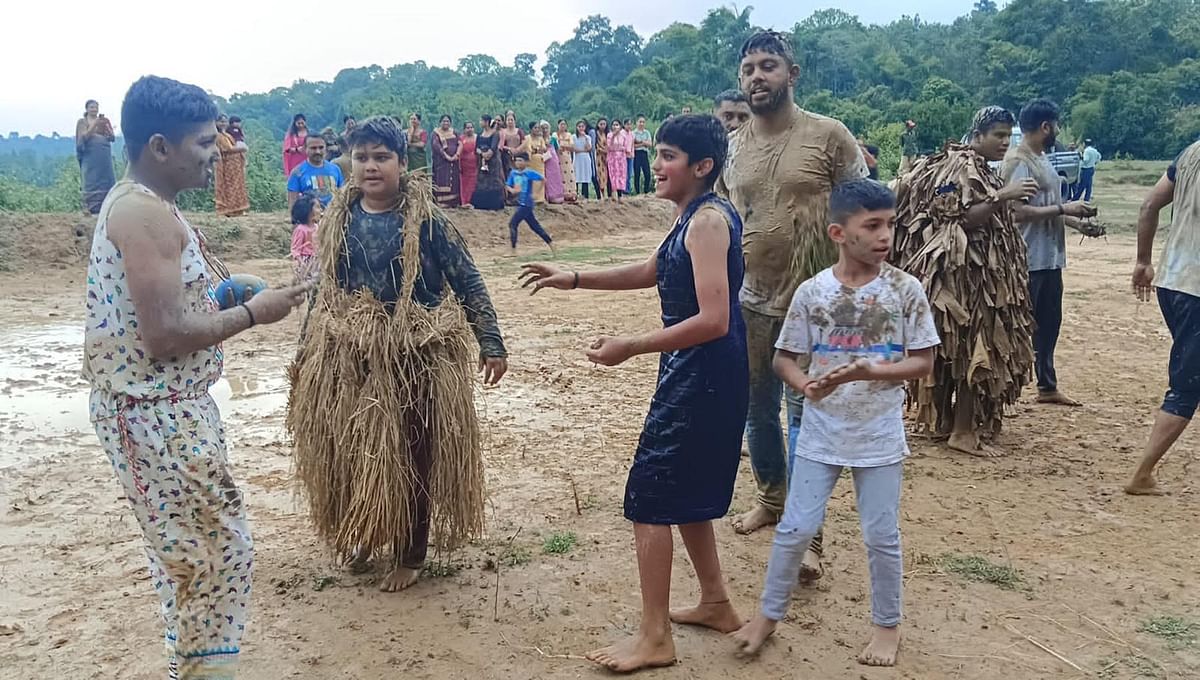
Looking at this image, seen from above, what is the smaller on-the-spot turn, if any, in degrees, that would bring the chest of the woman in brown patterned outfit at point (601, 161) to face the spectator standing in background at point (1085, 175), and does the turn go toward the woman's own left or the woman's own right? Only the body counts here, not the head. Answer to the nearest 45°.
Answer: approximately 90° to the woman's own left

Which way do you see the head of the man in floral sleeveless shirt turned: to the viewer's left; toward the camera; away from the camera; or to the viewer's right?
to the viewer's right

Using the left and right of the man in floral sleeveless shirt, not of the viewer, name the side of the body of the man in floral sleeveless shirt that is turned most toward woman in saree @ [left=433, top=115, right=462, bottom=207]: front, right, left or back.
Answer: left

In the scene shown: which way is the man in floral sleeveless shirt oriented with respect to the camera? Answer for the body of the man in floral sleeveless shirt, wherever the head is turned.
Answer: to the viewer's right

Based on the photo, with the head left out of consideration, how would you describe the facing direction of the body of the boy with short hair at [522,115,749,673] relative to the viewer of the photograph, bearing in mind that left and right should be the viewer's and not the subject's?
facing to the left of the viewer

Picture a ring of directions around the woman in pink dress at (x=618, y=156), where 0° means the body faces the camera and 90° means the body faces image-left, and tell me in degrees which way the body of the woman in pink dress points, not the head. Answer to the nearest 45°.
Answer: approximately 0°

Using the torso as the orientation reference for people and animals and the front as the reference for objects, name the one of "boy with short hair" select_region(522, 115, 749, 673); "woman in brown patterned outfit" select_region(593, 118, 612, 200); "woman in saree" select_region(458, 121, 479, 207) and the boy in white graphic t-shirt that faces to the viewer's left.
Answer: the boy with short hair

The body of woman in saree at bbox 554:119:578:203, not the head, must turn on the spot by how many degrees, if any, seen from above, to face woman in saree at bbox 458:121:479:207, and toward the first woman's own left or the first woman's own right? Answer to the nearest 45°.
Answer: approximately 45° to the first woman's own right

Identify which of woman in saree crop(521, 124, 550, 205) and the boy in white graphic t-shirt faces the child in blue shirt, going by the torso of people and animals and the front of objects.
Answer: the woman in saree

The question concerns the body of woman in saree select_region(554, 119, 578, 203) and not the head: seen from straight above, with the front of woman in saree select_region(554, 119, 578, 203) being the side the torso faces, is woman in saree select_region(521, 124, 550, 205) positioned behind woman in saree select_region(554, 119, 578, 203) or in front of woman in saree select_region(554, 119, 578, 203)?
in front

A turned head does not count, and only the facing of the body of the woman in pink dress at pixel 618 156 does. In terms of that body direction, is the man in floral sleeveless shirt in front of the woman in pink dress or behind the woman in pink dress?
in front

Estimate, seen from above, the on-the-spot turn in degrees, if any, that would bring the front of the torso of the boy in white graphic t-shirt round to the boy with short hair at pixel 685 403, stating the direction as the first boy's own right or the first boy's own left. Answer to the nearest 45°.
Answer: approximately 90° to the first boy's own right
